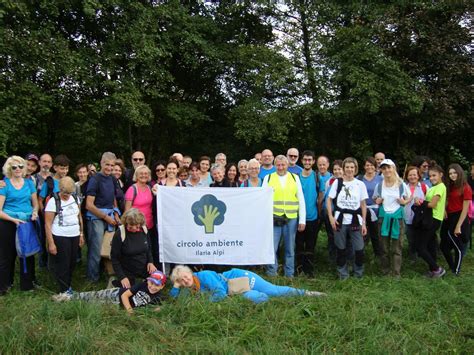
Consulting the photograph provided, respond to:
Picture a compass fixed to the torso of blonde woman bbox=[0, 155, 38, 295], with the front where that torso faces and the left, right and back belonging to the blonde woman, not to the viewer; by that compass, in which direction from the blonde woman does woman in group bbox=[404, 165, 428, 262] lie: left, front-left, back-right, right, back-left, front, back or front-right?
left

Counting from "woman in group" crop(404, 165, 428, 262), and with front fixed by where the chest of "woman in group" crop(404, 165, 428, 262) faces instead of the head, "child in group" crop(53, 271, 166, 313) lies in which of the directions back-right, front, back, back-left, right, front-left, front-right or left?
front-right

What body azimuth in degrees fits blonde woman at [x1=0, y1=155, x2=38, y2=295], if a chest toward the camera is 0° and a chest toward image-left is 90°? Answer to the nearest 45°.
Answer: approximately 0°

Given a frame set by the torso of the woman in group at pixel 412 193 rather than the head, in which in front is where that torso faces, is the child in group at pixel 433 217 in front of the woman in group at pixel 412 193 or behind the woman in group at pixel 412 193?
in front

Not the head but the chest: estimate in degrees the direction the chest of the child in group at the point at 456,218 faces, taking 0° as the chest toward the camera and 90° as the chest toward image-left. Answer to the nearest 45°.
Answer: approximately 45°
